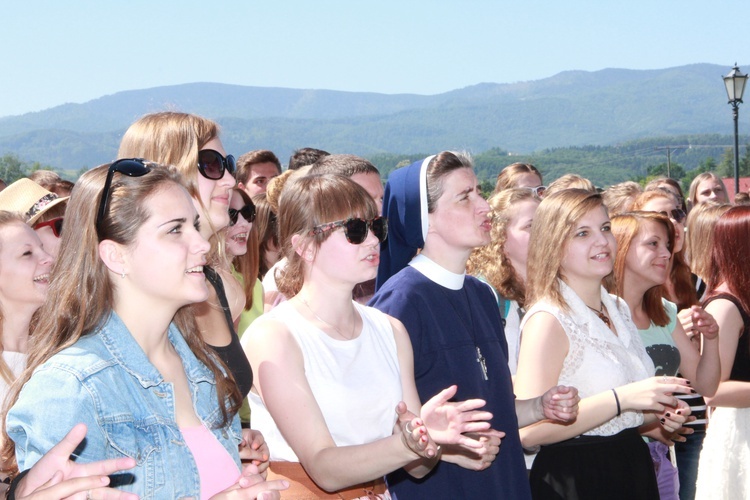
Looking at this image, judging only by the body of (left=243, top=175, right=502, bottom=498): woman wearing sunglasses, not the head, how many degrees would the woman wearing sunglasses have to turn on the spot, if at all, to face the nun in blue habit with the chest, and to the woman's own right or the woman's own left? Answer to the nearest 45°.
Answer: approximately 90° to the woman's own left

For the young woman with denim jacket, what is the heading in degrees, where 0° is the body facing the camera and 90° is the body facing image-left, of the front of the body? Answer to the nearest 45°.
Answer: approximately 315°

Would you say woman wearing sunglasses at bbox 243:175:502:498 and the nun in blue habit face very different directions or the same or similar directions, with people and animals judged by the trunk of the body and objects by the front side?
same or similar directions

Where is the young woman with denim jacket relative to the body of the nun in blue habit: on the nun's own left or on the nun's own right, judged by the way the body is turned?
on the nun's own right

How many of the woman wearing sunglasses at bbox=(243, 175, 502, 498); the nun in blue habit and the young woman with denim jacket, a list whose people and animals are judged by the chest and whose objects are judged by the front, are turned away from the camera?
0

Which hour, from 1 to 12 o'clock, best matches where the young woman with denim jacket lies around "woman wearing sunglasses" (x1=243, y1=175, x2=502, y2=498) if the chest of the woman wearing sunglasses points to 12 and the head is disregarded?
The young woman with denim jacket is roughly at 3 o'clock from the woman wearing sunglasses.

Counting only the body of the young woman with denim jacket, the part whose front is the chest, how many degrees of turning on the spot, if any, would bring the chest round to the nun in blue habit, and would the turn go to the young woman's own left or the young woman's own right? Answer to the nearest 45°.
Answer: approximately 90° to the young woman's own left

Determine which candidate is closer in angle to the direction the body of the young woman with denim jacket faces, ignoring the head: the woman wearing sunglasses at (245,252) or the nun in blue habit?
the nun in blue habit

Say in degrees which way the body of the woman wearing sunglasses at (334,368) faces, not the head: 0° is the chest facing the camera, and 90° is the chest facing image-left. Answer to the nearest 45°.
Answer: approximately 315°

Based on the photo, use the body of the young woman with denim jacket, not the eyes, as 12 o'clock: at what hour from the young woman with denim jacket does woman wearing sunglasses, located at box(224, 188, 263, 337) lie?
The woman wearing sunglasses is roughly at 8 o'clock from the young woman with denim jacket.

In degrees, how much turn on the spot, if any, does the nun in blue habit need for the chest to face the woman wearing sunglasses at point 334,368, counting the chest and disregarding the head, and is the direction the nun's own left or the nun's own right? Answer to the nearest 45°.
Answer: approximately 90° to the nun's own right

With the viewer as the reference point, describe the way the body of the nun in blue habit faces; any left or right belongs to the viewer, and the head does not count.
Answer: facing the viewer and to the right of the viewer

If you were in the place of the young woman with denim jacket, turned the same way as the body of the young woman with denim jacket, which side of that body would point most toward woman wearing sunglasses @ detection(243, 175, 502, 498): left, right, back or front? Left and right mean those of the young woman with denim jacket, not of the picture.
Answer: left

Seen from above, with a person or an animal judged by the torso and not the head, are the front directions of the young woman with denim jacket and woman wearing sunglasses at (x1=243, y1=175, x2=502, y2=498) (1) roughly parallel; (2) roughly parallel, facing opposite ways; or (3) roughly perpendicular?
roughly parallel
